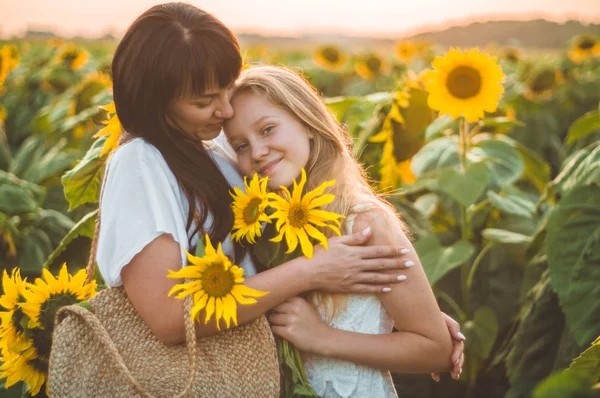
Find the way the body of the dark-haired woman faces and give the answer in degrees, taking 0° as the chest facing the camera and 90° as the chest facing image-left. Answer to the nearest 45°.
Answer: approximately 270°

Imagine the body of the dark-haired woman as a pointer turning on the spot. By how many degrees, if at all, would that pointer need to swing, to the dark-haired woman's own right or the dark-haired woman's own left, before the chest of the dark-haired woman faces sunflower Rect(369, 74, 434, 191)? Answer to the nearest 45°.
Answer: approximately 45° to the dark-haired woman's own left

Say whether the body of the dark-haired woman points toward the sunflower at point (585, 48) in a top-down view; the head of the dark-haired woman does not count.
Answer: no

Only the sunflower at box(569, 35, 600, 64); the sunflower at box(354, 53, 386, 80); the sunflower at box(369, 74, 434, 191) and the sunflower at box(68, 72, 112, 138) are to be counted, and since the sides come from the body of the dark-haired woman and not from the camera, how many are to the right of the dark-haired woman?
0

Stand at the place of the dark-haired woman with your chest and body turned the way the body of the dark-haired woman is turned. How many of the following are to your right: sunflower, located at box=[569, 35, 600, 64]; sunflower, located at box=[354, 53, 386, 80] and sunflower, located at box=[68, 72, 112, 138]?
0

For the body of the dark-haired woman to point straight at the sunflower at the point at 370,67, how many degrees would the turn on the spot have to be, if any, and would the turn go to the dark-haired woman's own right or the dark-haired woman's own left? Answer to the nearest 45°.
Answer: approximately 90° to the dark-haired woman's own left

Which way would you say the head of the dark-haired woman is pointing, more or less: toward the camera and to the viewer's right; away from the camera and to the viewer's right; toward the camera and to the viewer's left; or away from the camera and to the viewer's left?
toward the camera and to the viewer's right

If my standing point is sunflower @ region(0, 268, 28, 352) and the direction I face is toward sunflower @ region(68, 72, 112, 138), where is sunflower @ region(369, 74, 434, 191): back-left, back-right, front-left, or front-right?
front-right

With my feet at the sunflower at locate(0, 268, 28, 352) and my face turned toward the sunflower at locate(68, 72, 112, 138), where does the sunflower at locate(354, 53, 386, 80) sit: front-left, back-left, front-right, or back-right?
front-right

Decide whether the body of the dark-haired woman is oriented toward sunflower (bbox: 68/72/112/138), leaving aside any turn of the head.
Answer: no

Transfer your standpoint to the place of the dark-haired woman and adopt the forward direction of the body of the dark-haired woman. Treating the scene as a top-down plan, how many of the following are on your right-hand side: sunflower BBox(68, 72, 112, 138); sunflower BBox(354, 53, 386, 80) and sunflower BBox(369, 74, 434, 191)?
0

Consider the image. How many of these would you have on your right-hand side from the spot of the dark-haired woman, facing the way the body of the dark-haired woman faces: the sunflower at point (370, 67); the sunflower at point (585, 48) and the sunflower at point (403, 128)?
0
